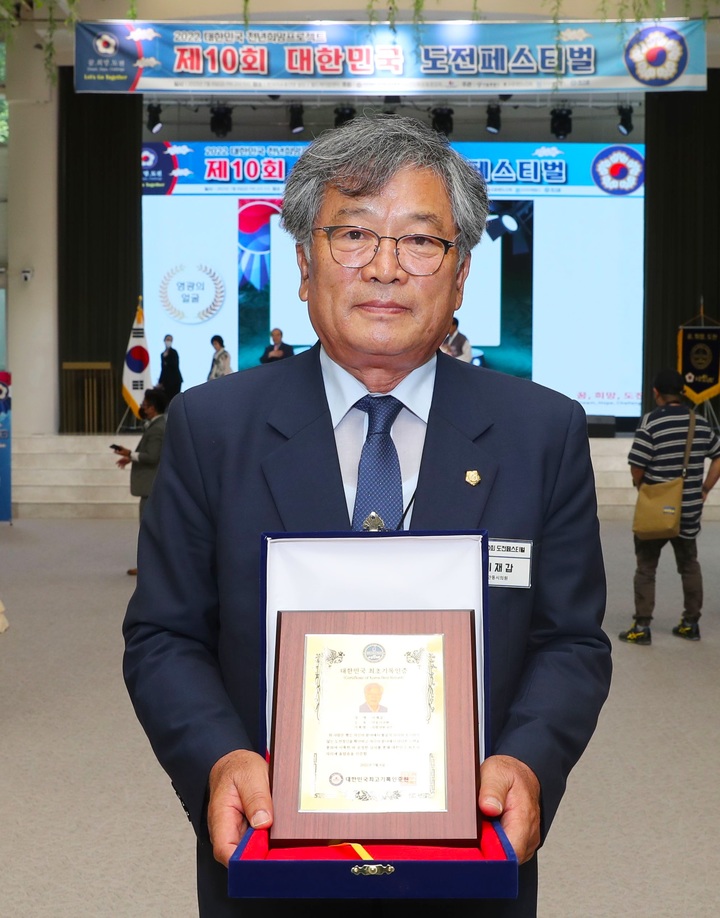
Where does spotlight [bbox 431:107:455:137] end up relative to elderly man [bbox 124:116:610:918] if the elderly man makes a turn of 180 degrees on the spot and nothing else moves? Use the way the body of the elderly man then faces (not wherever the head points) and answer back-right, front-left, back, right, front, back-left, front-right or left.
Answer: front

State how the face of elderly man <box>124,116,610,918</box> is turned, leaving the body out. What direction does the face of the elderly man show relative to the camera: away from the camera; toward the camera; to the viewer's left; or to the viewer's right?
toward the camera

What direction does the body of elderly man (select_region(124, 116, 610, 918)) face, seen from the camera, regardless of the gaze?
toward the camera

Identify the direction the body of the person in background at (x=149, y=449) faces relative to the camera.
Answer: to the viewer's left

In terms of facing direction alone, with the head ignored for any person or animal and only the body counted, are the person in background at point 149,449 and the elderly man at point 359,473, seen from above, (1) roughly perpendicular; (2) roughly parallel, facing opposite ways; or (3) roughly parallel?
roughly perpendicular

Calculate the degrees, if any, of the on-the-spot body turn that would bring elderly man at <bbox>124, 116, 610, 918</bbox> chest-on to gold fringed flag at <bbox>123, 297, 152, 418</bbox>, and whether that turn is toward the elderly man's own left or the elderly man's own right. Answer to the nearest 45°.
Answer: approximately 180°

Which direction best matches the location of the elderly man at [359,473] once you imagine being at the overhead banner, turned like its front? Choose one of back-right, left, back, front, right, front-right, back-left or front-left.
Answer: front

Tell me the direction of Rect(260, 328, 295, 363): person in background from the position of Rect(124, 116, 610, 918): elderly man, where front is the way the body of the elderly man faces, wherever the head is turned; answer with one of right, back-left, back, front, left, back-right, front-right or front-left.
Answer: back

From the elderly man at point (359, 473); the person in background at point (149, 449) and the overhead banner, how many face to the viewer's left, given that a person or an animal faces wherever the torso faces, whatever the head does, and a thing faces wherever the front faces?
1

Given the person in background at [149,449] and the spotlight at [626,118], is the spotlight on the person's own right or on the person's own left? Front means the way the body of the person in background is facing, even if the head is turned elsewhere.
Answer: on the person's own right

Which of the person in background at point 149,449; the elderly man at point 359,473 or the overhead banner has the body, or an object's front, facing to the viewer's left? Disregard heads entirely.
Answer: the person in background

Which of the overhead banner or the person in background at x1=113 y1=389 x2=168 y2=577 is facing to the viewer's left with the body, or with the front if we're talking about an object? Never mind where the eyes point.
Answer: the person in background
